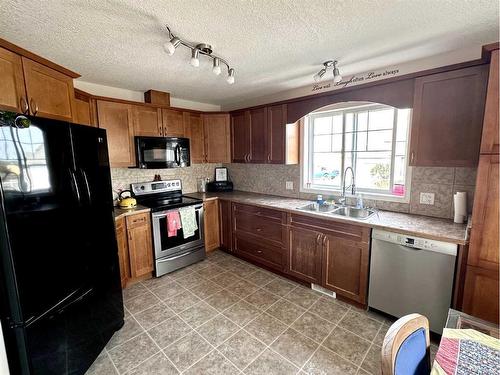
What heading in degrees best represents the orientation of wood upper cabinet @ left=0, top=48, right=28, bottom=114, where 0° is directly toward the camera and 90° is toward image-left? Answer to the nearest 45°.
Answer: approximately 315°

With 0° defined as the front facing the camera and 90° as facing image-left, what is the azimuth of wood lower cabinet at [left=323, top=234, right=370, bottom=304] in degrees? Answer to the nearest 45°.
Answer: approximately 45°

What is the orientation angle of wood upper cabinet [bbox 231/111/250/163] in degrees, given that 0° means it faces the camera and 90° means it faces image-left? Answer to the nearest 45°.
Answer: approximately 45°

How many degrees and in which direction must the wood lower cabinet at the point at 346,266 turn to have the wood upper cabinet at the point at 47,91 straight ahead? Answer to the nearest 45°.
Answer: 0° — it already faces it

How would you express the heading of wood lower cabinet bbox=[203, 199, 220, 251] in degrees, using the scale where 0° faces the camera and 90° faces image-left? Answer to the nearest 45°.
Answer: approximately 315°

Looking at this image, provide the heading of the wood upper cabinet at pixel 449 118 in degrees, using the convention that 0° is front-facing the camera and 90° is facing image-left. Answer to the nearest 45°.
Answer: approximately 45°

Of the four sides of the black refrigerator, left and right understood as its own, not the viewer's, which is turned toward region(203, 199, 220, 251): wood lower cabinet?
left
